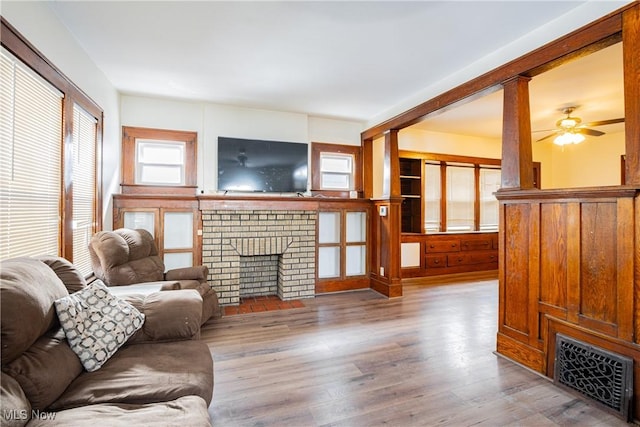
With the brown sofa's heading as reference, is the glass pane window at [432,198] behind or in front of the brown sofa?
in front

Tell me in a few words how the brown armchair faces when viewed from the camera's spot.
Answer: facing the viewer and to the right of the viewer

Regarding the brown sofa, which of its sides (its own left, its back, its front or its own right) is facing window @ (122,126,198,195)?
left

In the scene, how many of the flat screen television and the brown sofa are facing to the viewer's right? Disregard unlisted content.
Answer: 1

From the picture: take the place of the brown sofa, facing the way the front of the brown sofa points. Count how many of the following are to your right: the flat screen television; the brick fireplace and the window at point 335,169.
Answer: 0

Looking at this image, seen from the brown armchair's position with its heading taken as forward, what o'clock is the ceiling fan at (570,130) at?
The ceiling fan is roughly at 11 o'clock from the brown armchair.

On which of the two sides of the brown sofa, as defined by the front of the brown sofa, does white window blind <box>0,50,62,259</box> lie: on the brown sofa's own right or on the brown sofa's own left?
on the brown sofa's own left

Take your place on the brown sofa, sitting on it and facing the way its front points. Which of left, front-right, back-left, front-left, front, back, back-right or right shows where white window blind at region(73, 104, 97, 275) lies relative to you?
left

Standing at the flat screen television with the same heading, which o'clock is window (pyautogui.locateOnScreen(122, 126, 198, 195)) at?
The window is roughly at 3 o'clock from the flat screen television.

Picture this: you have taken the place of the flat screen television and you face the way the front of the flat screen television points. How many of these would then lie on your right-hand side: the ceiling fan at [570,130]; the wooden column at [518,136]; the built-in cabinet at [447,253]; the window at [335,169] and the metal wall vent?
0

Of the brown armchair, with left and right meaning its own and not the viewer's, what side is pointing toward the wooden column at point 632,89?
front

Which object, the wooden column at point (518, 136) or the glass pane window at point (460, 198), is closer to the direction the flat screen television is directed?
the wooden column

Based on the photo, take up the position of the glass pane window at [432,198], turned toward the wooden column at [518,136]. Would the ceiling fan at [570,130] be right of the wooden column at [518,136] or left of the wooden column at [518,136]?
left

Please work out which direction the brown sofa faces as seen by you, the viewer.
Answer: facing to the right of the viewer

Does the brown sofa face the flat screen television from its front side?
no

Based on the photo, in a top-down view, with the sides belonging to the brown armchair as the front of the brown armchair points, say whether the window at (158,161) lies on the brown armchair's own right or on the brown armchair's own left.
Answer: on the brown armchair's own left

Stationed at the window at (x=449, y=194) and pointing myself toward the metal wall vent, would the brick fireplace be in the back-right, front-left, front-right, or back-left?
front-right

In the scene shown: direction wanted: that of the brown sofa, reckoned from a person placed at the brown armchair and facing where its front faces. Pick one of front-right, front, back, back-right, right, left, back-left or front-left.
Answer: front-right

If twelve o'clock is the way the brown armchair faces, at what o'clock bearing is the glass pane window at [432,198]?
The glass pane window is roughly at 10 o'clock from the brown armchair.

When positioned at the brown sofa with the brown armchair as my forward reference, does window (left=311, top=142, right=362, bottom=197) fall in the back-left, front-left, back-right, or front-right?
front-right

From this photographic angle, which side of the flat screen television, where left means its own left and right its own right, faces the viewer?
front

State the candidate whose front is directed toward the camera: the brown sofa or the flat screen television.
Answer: the flat screen television
